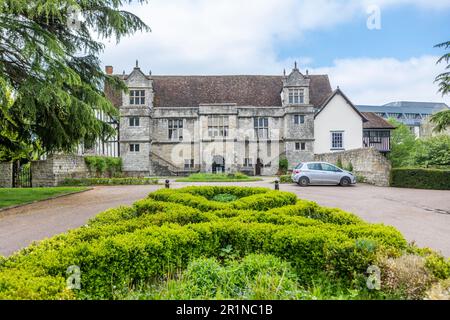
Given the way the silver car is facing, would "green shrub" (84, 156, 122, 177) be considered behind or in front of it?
behind

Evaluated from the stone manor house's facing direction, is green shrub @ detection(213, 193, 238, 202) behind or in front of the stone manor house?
in front

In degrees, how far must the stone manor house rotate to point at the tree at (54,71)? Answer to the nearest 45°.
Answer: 0° — it already faces it

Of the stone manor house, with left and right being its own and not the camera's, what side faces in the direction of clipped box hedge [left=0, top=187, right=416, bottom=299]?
front

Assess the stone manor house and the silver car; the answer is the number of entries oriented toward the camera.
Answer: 1

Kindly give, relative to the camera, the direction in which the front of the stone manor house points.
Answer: facing the viewer

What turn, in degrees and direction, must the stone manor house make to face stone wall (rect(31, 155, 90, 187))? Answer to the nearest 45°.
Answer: approximately 45° to its right

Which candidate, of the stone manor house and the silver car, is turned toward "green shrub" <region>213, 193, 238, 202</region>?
the stone manor house

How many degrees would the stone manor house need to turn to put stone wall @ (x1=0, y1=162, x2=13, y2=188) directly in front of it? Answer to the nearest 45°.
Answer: approximately 45° to its right

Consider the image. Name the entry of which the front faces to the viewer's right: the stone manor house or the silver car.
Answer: the silver car

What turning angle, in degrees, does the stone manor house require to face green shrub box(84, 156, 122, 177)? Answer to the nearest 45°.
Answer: approximately 45° to its right

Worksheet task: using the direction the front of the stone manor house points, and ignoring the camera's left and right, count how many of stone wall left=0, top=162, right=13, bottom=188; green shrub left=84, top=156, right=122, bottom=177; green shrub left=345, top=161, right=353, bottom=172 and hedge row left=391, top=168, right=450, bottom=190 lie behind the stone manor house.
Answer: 0

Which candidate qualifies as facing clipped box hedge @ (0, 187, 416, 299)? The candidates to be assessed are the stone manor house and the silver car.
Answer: the stone manor house

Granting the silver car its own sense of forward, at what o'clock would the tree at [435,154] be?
The tree is roughly at 11 o'clock from the silver car.

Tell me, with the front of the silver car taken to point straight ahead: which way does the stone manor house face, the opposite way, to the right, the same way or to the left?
to the right

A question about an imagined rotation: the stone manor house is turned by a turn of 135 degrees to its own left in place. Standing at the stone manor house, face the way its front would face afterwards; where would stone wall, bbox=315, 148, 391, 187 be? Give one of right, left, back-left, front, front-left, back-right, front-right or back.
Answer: right

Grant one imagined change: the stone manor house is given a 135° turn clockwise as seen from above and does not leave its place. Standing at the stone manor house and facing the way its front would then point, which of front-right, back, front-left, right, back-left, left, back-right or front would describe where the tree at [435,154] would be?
back

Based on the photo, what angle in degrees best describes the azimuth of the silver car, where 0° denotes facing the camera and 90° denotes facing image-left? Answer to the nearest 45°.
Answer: approximately 270°
